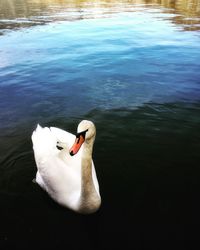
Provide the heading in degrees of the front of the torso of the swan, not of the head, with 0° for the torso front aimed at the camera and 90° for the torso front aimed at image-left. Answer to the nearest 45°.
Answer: approximately 315°
